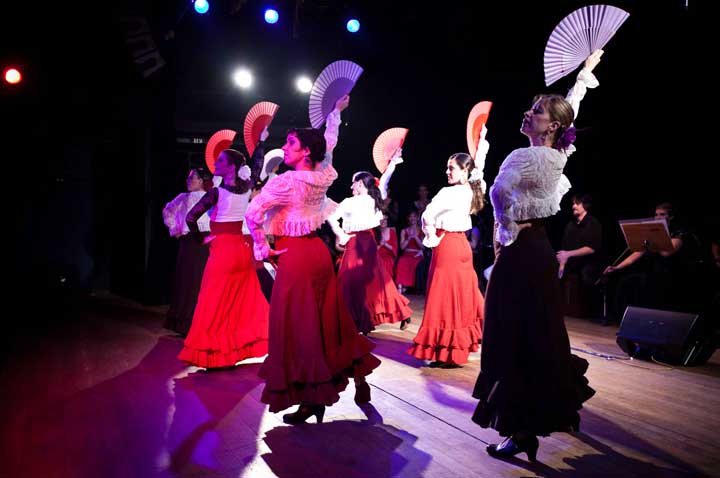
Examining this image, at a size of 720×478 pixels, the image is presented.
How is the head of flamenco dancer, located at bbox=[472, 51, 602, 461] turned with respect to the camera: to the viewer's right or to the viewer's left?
to the viewer's left

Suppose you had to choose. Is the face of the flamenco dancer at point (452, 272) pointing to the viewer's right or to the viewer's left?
to the viewer's left

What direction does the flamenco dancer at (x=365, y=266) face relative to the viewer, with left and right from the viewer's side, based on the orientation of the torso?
facing away from the viewer and to the left of the viewer

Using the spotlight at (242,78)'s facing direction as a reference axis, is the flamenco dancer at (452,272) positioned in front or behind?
in front

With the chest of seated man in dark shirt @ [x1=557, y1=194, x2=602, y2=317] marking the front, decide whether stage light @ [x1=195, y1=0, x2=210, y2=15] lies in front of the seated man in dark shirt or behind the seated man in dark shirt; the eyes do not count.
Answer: in front

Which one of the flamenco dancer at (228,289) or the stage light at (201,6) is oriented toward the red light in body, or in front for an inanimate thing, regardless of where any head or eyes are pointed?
the flamenco dancer

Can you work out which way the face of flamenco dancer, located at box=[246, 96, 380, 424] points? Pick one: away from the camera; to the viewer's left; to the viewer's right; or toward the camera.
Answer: to the viewer's left

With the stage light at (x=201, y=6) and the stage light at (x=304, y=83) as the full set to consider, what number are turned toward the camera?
2

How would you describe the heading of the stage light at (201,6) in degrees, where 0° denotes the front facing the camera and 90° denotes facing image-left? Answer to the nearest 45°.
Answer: approximately 0°
